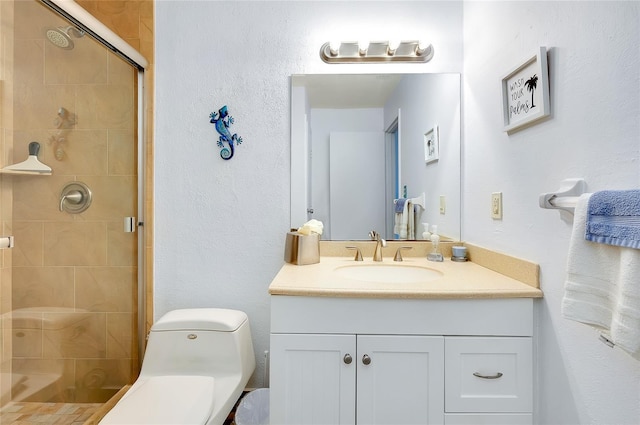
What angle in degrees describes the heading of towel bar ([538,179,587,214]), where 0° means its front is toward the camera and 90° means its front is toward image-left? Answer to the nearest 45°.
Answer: approximately 45°
